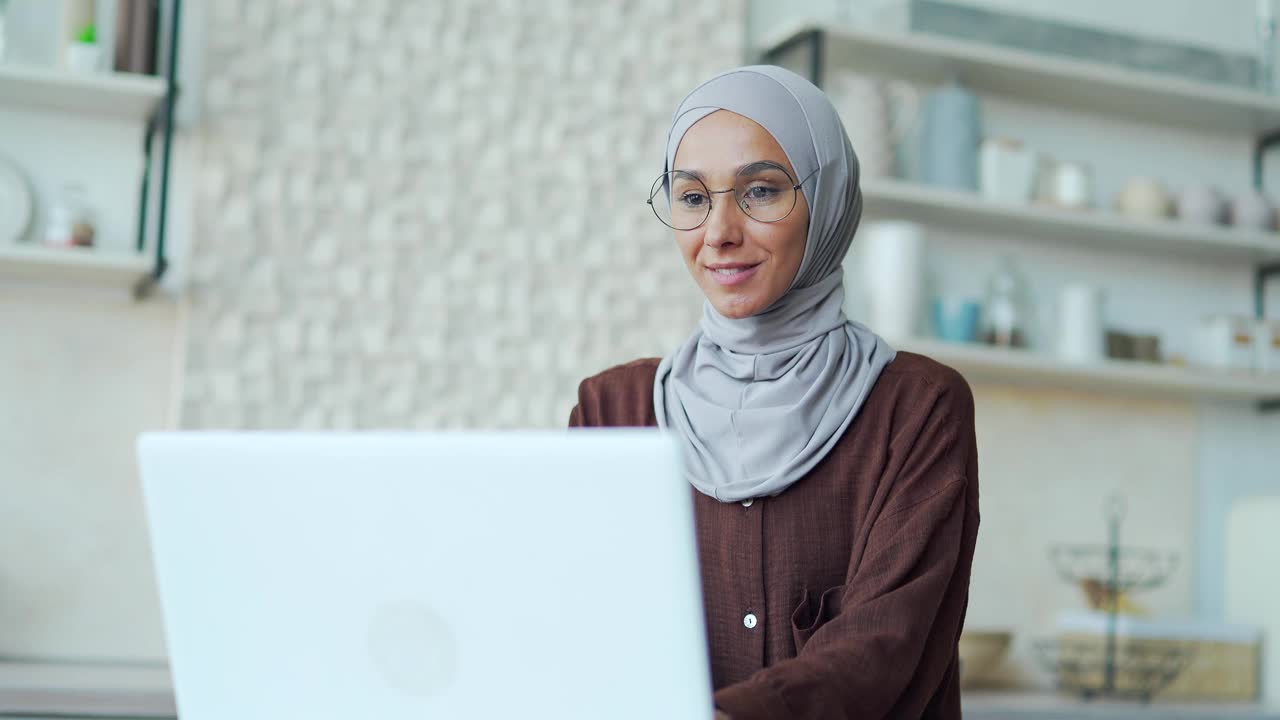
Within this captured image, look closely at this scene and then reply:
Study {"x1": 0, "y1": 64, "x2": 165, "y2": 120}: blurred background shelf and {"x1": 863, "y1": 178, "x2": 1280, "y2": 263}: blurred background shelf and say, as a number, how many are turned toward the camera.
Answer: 2

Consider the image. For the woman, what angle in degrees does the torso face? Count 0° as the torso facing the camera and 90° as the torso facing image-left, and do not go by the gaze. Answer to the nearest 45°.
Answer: approximately 45°

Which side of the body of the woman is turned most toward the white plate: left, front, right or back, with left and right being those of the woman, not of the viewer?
right

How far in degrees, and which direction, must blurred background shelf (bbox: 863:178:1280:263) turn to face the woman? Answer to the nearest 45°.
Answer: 0° — it already faces them

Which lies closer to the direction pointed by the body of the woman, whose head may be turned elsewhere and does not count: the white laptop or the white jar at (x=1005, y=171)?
the white laptop

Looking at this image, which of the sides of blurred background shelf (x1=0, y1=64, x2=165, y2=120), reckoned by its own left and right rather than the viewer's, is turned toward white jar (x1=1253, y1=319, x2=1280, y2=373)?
left
